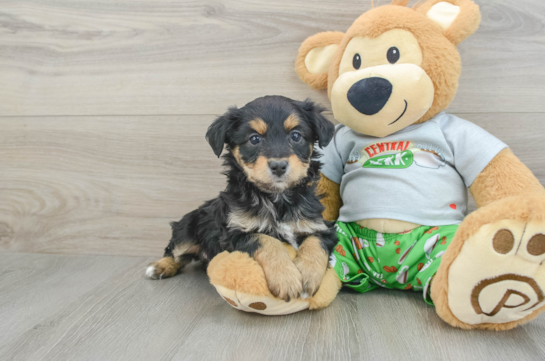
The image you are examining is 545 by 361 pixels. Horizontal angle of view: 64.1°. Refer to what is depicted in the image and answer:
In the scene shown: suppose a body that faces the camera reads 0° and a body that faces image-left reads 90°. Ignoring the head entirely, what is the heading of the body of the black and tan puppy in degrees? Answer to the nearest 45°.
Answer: approximately 315°
